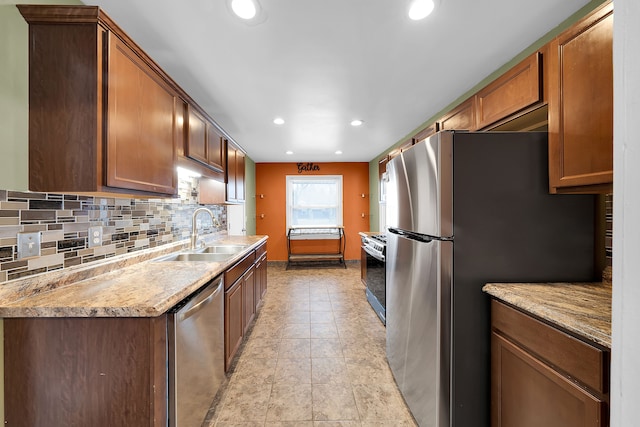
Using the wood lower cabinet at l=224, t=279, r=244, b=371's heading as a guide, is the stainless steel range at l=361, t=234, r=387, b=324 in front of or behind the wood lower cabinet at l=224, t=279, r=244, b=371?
in front

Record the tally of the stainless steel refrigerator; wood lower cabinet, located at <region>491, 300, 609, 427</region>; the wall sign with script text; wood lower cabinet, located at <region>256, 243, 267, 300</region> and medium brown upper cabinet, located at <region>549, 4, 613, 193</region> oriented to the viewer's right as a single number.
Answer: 1

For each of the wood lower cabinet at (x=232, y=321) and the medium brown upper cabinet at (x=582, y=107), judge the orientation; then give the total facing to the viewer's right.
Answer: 1

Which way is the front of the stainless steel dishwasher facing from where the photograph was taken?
facing the viewer and to the right of the viewer

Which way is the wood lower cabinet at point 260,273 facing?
to the viewer's right

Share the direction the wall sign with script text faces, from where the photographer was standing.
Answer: facing the viewer

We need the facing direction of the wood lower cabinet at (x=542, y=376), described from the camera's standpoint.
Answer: facing the viewer and to the left of the viewer

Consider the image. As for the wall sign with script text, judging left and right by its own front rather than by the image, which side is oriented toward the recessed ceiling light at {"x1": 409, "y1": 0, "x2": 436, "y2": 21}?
front

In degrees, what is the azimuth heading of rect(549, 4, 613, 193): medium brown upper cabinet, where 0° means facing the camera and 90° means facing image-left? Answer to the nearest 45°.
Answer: approximately 45°

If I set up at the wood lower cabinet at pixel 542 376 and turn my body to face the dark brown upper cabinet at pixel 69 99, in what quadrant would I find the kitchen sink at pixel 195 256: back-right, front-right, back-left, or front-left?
front-right

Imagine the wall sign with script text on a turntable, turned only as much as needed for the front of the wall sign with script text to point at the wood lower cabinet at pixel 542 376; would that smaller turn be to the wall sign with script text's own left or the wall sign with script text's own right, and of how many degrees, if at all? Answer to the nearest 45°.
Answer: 0° — it already faces it

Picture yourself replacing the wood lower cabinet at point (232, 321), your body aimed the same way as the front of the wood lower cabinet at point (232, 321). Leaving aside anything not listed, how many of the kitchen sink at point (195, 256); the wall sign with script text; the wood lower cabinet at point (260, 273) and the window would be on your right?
0

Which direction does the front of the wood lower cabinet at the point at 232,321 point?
to the viewer's right

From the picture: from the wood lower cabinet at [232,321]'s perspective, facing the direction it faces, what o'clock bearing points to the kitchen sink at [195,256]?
The kitchen sink is roughly at 8 o'clock from the wood lower cabinet.

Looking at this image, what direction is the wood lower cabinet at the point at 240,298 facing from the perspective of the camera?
to the viewer's right

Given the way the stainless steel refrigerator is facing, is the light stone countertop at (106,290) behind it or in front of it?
in front

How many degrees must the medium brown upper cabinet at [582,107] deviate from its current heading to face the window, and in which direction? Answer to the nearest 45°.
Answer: approximately 90° to its right

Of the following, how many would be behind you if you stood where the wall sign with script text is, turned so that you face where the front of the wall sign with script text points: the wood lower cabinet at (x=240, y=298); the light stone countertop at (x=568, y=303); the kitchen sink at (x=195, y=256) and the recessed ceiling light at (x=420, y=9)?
0

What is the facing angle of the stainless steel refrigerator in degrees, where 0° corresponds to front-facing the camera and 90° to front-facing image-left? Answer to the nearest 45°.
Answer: approximately 45°
